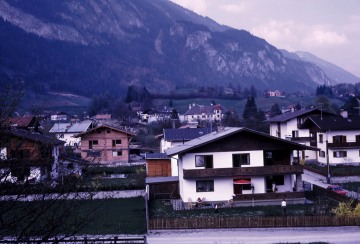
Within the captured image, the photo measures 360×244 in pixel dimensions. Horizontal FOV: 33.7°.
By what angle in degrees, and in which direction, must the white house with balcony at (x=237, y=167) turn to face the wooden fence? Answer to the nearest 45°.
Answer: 0° — it already faces it

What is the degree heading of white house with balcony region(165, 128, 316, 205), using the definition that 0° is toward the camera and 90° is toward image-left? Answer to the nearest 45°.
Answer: approximately 0°
